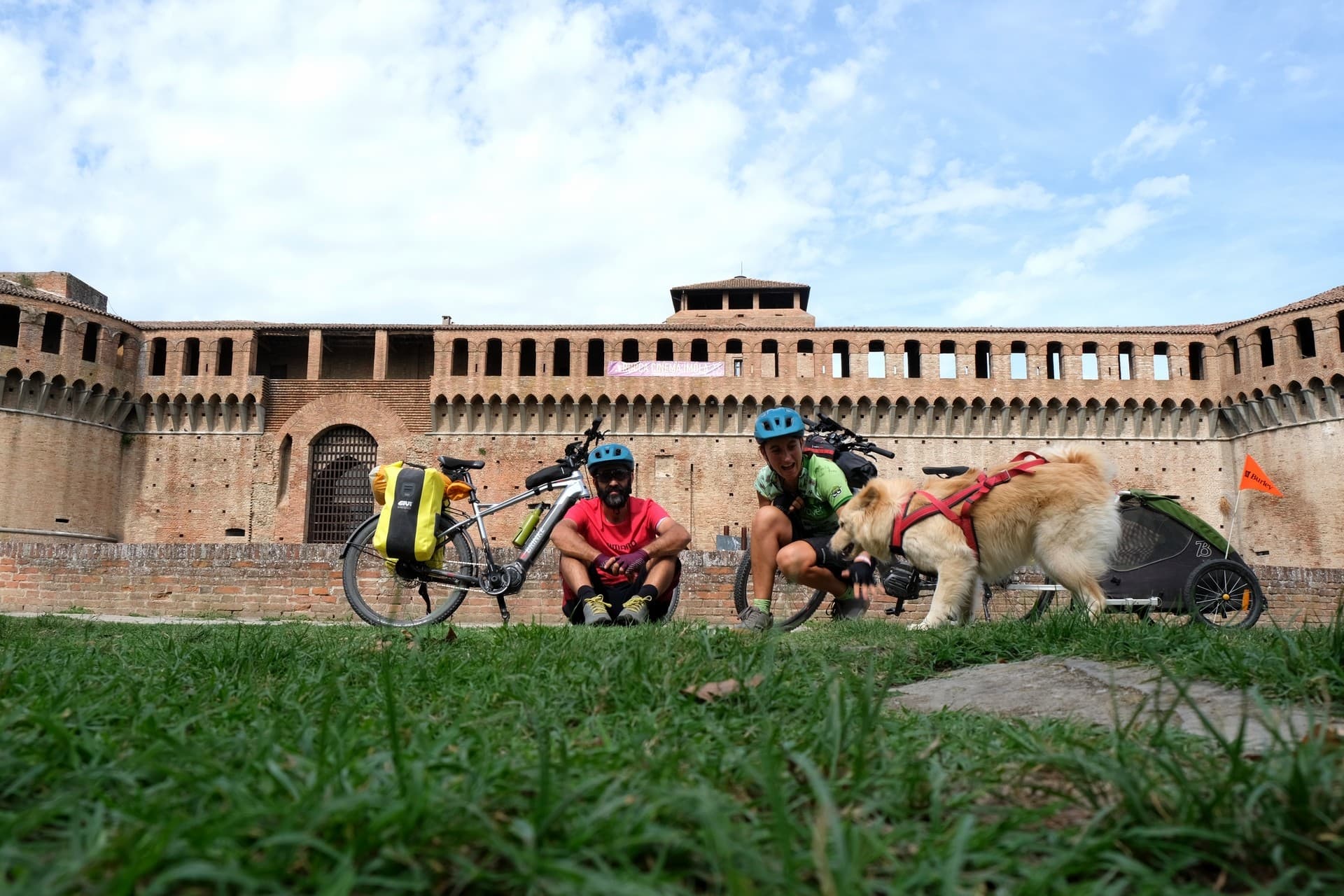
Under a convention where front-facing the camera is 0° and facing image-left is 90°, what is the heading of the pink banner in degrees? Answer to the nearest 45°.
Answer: approximately 0°

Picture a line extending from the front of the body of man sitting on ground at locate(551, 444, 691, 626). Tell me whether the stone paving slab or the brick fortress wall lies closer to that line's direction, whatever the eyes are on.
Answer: the stone paving slab

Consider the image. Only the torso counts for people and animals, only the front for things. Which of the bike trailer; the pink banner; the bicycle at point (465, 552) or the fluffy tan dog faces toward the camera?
the pink banner

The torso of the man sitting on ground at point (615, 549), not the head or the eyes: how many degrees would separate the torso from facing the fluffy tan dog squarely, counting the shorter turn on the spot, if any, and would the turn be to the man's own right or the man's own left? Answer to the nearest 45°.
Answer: approximately 90° to the man's own left

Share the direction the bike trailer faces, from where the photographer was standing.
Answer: facing to the left of the viewer

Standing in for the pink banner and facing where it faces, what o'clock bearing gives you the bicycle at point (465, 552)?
The bicycle is roughly at 12 o'clock from the pink banner.

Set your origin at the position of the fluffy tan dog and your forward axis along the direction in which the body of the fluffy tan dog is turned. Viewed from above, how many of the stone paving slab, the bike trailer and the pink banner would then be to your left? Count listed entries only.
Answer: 1

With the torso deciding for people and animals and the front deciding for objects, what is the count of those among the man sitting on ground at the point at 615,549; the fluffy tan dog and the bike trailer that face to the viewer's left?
2

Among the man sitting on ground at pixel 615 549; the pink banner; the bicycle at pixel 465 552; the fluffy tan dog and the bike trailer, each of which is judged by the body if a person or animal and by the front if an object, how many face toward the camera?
2

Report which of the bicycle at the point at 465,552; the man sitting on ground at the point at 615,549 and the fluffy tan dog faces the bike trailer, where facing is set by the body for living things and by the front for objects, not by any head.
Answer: the bicycle

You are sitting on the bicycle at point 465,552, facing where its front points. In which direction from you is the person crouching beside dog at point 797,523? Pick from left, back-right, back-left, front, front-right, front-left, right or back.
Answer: front-right

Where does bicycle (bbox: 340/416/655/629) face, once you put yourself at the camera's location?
facing to the right of the viewer

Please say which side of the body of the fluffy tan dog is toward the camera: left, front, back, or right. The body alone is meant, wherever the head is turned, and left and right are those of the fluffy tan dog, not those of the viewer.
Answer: left

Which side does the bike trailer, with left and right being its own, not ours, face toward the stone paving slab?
left
